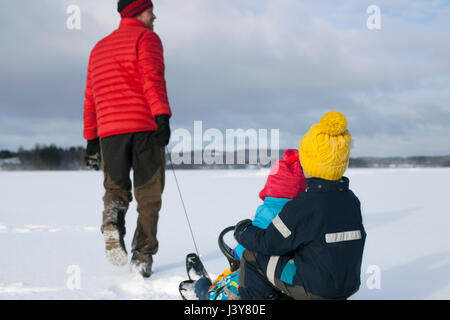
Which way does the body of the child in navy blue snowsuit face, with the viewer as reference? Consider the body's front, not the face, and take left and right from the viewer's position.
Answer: facing away from the viewer and to the left of the viewer

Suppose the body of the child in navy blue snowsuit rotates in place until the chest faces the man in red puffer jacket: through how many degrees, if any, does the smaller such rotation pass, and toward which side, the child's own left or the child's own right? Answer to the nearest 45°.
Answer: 0° — they already face them

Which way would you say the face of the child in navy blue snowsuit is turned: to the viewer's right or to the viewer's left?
to the viewer's left
